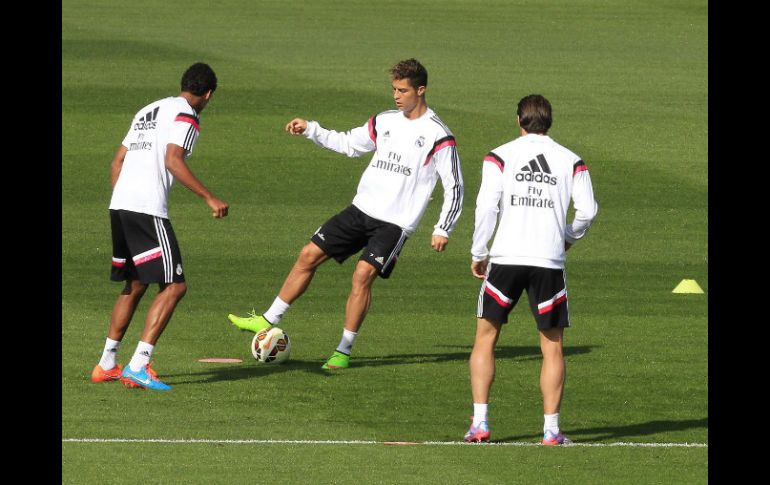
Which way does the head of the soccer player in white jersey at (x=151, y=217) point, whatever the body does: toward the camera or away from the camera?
away from the camera

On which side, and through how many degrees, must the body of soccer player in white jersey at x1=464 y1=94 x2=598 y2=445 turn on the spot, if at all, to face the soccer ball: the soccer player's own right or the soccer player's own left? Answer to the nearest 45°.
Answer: approximately 45° to the soccer player's own left

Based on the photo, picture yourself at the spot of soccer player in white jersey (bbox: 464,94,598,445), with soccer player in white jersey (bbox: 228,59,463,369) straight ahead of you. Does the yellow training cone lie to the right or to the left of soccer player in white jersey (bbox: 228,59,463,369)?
right

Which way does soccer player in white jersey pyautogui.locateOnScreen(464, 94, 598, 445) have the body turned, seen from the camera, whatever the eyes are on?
away from the camera

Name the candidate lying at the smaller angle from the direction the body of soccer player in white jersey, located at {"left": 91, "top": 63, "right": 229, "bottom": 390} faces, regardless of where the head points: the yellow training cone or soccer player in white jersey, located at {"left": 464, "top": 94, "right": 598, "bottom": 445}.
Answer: the yellow training cone

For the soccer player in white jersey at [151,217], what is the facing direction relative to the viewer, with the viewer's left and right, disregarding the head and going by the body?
facing away from the viewer and to the right of the viewer

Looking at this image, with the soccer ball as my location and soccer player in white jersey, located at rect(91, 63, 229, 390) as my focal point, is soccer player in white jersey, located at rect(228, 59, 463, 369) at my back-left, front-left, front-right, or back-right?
back-left
